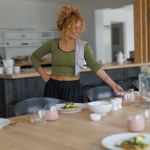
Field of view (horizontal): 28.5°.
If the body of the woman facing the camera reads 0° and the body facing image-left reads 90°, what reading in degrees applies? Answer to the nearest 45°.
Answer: approximately 0°

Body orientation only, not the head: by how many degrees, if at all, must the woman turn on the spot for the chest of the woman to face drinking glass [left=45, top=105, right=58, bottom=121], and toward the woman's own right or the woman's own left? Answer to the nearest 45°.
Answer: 0° — they already face it

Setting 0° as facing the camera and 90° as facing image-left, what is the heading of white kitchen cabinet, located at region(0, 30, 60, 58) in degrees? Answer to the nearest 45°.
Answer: approximately 0°

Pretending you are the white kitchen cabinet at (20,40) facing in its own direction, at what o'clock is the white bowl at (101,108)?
The white bowl is roughly at 12 o'clock from the white kitchen cabinet.

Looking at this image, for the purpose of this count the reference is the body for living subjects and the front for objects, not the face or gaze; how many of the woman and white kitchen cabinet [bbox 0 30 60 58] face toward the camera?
2

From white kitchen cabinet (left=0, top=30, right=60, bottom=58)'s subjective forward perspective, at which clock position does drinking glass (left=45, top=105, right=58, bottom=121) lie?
The drinking glass is roughly at 12 o'clock from the white kitchen cabinet.

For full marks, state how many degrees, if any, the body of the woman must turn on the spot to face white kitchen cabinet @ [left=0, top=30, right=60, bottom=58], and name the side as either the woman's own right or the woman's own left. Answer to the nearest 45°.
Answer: approximately 180°
